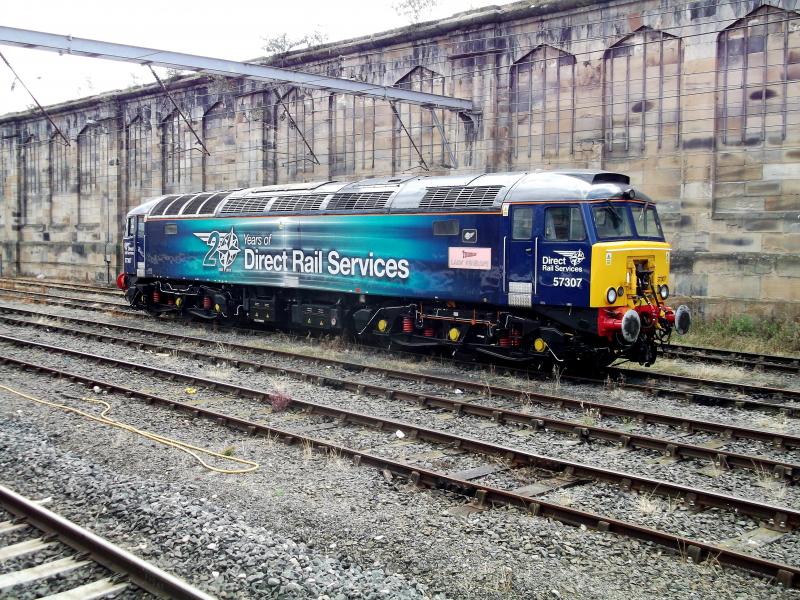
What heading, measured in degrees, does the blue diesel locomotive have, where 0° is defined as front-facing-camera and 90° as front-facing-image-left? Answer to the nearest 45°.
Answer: approximately 315°

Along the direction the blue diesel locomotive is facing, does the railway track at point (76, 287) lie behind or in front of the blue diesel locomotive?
behind

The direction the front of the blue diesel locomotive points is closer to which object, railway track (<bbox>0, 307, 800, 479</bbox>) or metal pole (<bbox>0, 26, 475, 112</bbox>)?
the railway track

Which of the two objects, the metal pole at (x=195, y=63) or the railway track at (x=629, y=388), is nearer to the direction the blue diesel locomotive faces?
the railway track

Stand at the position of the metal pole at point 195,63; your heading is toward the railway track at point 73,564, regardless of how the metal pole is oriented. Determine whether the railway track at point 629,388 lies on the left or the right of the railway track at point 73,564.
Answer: left
